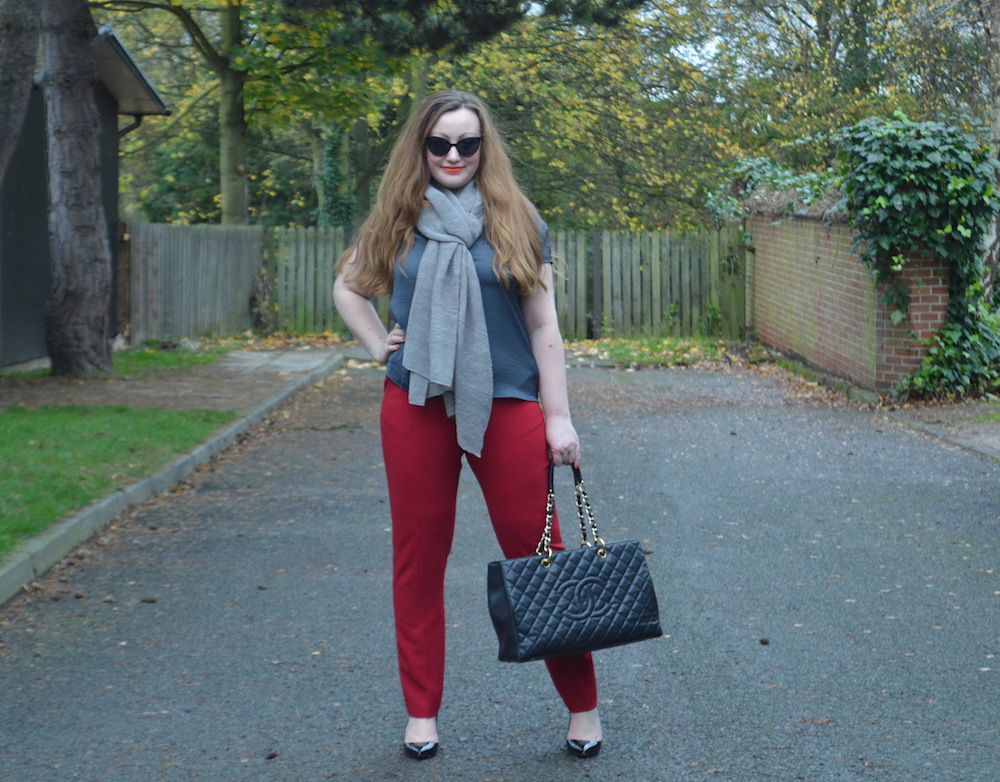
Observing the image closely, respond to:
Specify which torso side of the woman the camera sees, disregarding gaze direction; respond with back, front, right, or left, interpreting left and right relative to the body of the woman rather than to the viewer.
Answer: front

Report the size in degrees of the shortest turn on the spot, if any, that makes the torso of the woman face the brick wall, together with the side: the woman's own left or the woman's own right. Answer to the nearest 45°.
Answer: approximately 180°

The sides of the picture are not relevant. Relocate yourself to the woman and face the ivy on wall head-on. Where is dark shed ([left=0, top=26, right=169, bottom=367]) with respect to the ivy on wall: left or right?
left

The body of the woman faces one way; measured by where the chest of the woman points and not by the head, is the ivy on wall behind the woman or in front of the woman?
behind

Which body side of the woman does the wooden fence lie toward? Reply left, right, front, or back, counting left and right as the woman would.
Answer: back
